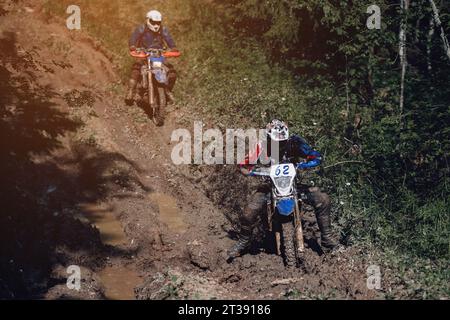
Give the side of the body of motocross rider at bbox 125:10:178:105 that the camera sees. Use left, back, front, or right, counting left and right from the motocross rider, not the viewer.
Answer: front

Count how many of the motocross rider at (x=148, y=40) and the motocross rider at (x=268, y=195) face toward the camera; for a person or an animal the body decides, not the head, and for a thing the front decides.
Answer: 2

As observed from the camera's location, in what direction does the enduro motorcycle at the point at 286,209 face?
facing the viewer

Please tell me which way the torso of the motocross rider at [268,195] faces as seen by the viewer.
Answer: toward the camera

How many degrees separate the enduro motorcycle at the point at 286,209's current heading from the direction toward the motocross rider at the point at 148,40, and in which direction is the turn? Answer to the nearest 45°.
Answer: approximately 135° to its right

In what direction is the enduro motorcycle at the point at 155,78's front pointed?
toward the camera
